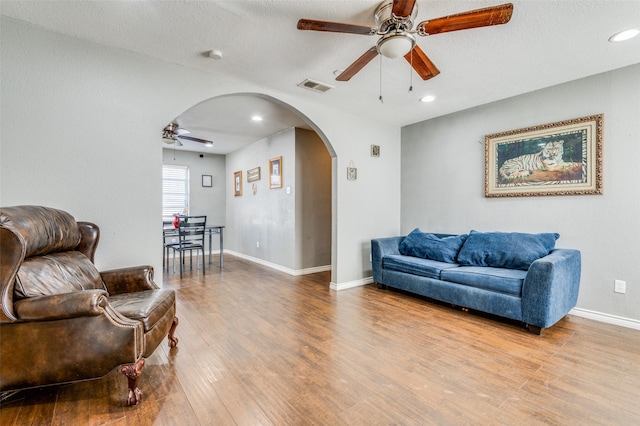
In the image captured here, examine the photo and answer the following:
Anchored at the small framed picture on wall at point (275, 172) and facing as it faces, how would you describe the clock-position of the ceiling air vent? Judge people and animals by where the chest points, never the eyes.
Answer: The ceiling air vent is roughly at 10 o'clock from the small framed picture on wall.

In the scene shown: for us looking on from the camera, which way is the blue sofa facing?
facing the viewer and to the left of the viewer

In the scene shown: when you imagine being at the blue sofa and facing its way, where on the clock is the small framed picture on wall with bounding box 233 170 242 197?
The small framed picture on wall is roughly at 2 o'clock from the blue sofa.

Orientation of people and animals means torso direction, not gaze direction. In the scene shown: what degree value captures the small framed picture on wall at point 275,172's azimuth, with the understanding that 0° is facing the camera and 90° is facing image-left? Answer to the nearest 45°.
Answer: approximately 45°

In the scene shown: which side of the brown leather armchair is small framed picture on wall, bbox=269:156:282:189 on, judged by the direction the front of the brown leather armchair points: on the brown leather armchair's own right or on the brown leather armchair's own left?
on the brown leather armchair's own left

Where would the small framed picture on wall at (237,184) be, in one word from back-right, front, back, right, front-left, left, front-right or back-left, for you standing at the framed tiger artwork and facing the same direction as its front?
front-right

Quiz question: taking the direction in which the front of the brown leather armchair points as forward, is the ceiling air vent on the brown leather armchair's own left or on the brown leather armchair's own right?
on the brown leather armchair's own left

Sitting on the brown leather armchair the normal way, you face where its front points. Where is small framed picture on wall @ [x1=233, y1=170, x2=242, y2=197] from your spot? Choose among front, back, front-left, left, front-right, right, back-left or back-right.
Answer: left

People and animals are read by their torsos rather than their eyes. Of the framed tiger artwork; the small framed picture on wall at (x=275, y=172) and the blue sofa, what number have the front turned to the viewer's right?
0

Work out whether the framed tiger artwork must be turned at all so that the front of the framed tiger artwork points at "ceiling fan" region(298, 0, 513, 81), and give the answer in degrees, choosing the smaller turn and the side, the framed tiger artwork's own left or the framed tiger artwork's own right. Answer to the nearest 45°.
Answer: approximately 45° to the framed tiger artwork's own left

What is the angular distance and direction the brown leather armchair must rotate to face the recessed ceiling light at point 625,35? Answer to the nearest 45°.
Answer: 0° — it already faces it

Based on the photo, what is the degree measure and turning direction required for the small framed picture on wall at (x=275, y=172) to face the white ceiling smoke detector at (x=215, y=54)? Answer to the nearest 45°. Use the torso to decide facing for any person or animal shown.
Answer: approximately 45° to its left
